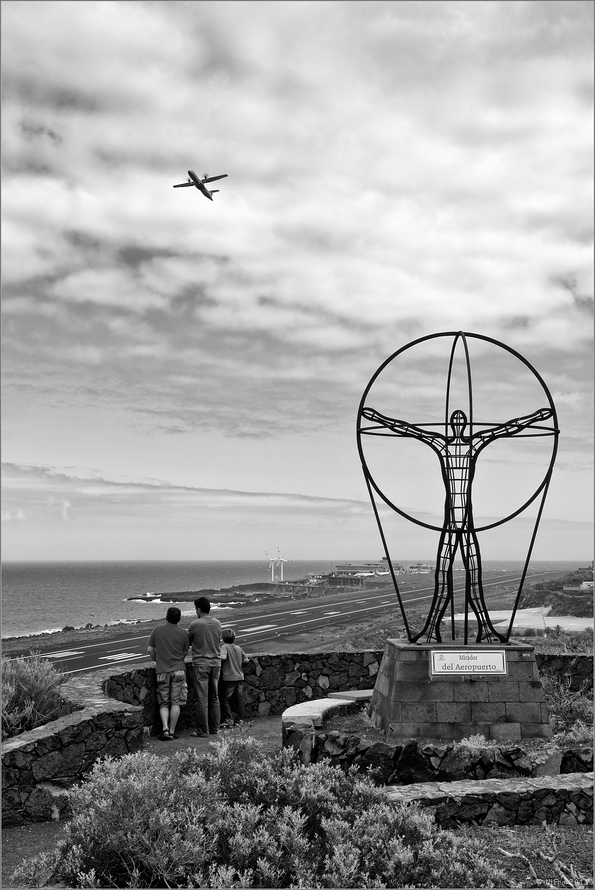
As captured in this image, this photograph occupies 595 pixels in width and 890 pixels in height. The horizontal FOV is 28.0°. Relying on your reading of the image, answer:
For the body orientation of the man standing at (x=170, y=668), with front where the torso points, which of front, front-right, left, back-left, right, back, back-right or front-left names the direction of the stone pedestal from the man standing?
back-right

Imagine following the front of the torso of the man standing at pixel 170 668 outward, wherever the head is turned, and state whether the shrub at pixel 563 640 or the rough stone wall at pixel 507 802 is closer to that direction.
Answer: the shrub

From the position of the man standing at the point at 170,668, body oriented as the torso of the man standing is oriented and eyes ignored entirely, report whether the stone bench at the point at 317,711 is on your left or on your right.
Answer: on your right

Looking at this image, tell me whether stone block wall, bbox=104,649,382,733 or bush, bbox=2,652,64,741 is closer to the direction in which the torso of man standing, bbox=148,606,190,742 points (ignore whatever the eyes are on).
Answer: the stone block wall

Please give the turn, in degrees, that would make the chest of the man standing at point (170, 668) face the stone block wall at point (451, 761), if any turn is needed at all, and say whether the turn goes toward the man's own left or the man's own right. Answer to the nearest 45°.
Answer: approximately 135° to the man's own right

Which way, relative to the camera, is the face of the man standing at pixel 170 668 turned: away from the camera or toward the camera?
away from the camera

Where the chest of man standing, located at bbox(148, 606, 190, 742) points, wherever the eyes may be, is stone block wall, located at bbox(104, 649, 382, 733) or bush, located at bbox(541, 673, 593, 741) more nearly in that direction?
the stone block wall

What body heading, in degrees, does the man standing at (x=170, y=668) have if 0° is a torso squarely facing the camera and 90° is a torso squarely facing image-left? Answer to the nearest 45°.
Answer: approximately 180°

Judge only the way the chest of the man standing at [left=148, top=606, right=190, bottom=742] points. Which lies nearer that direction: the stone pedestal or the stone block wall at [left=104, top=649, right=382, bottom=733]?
the stone block wall

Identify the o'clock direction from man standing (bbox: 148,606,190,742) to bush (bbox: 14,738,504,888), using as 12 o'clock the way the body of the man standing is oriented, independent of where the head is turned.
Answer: The bush is roughly at 6 o'clock from the man standing.

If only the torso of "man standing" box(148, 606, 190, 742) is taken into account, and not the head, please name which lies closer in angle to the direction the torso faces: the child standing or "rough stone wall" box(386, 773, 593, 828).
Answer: the child standing

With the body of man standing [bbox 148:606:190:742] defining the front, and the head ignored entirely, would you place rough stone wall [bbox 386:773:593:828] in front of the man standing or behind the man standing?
behind
